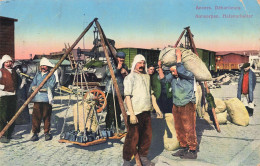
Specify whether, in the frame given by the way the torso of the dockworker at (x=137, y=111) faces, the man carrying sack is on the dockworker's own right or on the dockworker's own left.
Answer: on the dockworker's own left

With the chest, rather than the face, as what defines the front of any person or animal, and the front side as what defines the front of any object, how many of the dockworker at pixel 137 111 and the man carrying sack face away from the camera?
0

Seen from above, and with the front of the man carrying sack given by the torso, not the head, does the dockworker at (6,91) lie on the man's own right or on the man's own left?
on the man's own right

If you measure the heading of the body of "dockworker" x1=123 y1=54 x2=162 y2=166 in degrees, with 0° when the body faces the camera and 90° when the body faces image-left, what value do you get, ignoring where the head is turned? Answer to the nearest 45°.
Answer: approximately 315°

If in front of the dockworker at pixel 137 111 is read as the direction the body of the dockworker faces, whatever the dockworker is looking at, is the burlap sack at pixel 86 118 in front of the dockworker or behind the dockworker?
behind

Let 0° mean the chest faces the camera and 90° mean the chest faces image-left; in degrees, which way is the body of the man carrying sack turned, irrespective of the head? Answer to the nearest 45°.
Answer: approximately 45°

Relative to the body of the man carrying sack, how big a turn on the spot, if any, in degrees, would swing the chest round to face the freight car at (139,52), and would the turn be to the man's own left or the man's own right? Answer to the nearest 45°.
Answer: approximately 135° to the man's own right

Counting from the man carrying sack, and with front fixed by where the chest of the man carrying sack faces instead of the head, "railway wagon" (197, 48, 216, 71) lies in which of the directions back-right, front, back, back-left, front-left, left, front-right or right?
back-right
